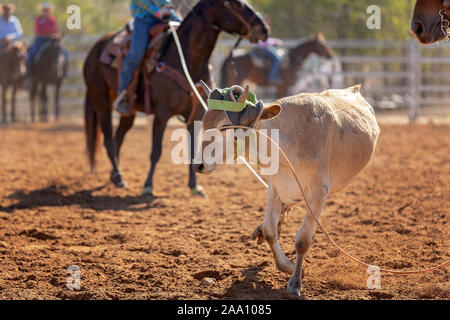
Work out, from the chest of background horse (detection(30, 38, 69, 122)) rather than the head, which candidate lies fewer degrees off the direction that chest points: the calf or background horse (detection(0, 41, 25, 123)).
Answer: the calf

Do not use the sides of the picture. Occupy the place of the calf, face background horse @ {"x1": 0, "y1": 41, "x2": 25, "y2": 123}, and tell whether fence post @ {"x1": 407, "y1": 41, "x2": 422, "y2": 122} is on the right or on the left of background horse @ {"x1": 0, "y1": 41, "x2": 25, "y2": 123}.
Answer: right

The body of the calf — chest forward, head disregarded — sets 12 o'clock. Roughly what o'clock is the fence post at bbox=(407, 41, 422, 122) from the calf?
The fence post is roughly at 5 o'clock from the calf.

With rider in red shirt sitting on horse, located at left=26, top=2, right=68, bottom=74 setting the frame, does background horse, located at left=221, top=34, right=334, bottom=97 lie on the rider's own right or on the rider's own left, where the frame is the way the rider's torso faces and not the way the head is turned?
on the rider's own left

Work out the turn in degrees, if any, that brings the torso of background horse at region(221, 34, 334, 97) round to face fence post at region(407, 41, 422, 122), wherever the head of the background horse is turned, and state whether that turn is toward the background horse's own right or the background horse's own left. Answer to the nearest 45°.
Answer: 0° — it already faces it

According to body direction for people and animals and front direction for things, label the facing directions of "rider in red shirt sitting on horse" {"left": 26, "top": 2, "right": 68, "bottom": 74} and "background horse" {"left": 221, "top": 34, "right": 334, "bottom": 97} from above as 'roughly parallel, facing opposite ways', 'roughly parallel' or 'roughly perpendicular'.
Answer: roughly perpendicular

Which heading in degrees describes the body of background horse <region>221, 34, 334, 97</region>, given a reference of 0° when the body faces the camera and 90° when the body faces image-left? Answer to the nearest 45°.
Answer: approximately 270°

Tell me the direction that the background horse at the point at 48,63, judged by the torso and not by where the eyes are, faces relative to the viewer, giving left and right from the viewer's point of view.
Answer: facing the viewer and to the right of the viewer

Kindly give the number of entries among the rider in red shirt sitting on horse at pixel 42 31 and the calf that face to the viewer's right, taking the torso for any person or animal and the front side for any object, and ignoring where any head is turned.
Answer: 0

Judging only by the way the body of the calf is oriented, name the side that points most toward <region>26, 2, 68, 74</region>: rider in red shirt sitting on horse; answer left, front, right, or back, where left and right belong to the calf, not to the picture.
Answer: right
